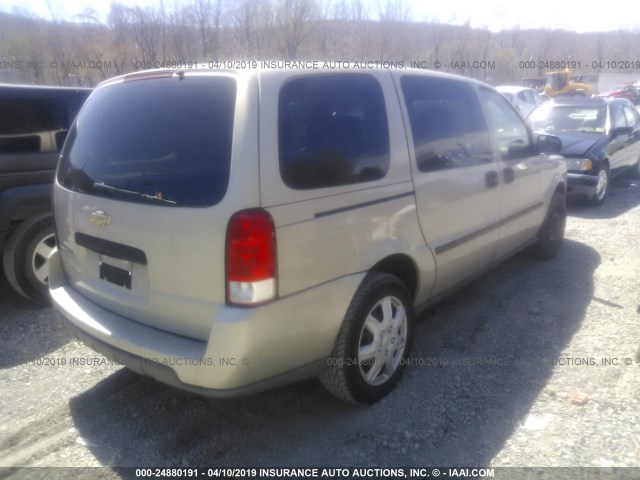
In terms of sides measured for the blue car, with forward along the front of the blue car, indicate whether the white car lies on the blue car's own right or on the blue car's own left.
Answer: on the blue car's own right

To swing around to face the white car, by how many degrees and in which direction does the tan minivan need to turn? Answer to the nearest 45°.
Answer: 0° — it already faces it

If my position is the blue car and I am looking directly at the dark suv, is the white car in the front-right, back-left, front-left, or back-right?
back-right

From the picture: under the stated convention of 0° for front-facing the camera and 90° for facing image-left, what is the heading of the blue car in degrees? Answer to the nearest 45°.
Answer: approximately 45°

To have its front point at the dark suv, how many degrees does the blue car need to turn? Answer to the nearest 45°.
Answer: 0° — it already faces it

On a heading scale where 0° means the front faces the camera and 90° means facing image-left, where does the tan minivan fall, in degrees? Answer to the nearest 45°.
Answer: approximately 225°

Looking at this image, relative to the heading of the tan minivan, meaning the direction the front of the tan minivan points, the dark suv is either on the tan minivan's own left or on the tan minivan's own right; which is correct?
on the tan minivan's own left

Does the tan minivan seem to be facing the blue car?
yes
